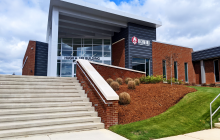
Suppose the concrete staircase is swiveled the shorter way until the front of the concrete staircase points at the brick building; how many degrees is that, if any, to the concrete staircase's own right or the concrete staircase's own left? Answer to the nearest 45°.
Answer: approximately 135° to the concrete staircase's own left

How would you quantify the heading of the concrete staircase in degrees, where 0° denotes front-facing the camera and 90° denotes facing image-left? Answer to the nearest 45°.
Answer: approximately 0°
